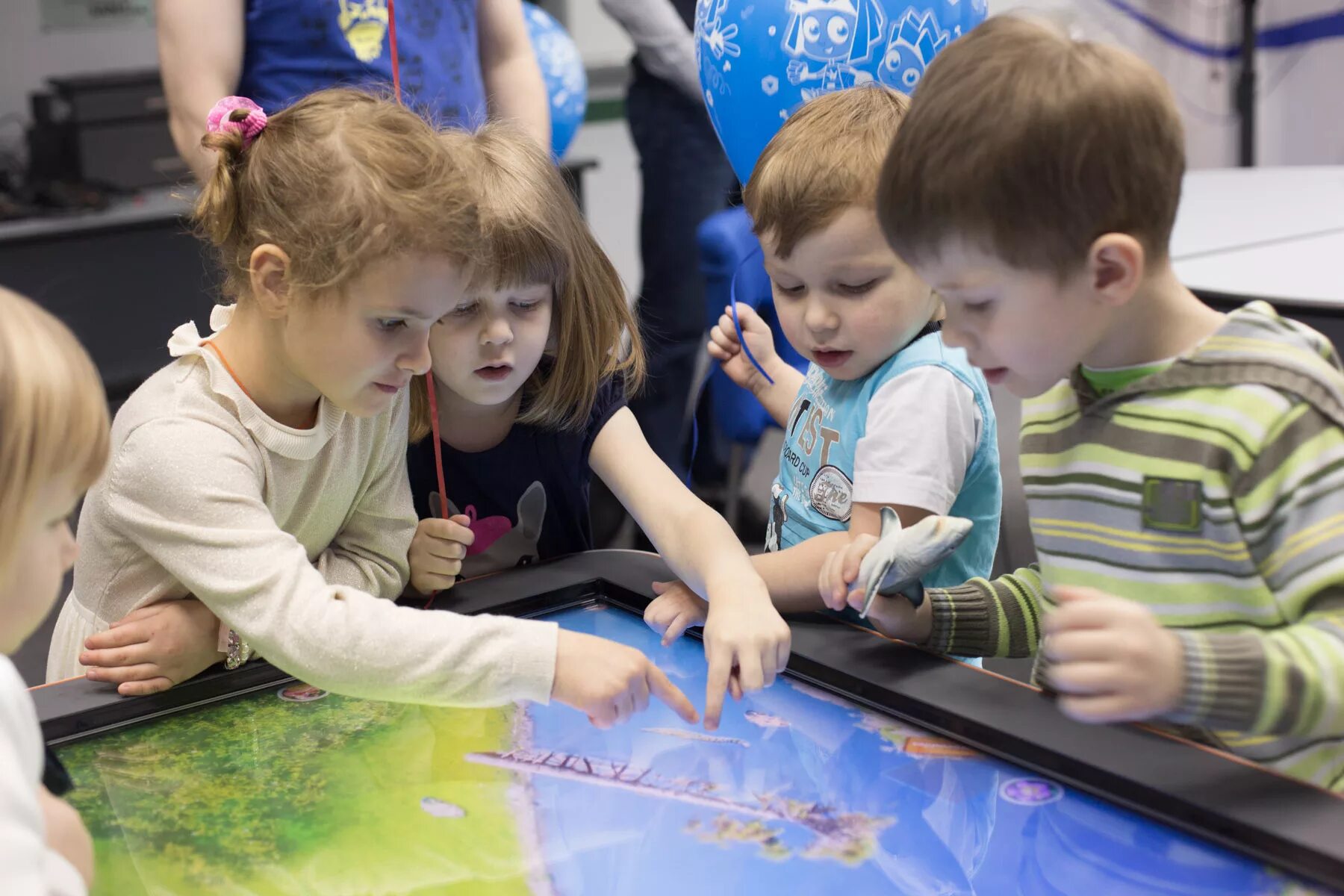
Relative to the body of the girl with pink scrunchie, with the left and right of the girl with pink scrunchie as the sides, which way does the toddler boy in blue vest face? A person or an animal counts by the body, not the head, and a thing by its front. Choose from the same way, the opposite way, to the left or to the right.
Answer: to the right

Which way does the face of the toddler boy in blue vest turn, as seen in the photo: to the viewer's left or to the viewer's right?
to the viewer's left

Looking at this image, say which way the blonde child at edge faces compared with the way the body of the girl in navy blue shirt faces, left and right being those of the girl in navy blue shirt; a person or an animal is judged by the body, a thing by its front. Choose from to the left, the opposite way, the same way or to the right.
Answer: to the left

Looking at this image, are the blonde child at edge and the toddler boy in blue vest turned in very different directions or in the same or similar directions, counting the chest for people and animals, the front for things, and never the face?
very different directions

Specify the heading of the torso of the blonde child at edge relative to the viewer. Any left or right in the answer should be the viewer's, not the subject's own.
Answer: facing to the right of the viewer

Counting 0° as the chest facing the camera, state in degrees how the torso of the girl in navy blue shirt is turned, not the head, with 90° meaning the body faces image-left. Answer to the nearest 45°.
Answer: approximately 0°
